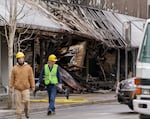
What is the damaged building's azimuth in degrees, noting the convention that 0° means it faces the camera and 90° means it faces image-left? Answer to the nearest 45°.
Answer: approximately 315°

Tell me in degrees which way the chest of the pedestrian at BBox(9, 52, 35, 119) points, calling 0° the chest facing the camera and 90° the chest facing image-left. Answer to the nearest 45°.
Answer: approximately 0°

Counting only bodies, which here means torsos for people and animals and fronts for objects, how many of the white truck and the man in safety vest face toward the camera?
2

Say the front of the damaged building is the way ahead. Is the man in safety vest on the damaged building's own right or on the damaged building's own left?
on the damaged building's own right

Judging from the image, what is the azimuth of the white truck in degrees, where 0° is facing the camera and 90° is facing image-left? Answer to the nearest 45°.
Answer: approximately 0°
